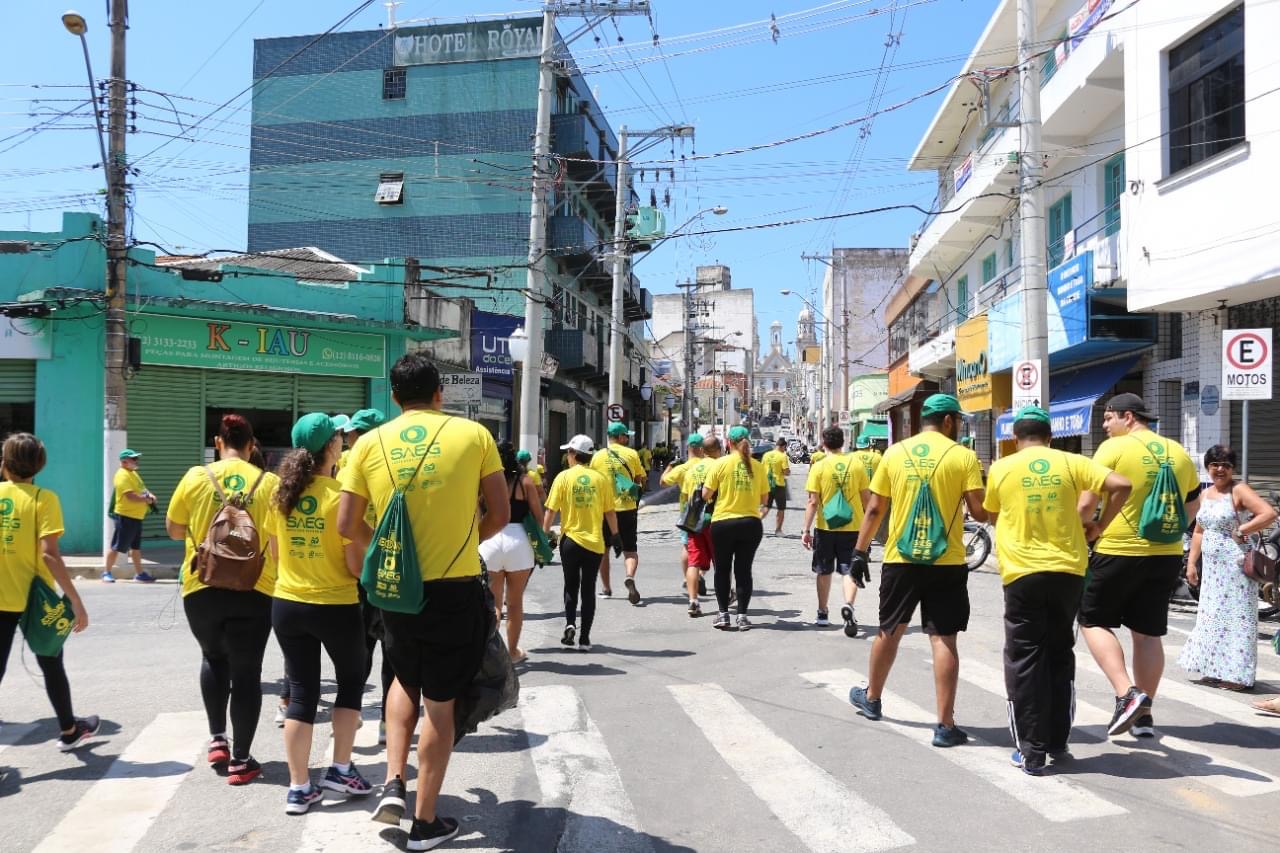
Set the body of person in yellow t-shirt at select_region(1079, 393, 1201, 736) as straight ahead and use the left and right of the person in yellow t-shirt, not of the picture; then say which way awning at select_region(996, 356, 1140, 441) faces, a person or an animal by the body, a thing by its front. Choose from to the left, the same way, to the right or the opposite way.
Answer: to the left

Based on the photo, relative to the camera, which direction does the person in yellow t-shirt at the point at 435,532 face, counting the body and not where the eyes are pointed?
away from the camera

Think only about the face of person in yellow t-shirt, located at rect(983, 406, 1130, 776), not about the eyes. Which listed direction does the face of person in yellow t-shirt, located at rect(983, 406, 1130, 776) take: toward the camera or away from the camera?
away from the camera

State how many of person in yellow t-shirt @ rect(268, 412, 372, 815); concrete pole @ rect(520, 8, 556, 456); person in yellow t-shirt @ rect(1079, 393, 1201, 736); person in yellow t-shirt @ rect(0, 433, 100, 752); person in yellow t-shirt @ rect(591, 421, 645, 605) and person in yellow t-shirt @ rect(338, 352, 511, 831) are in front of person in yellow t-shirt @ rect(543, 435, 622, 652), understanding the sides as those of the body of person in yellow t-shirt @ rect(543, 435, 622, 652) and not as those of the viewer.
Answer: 2

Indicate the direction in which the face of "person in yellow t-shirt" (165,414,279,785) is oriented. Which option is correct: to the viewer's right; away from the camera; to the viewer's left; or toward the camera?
away from the camera

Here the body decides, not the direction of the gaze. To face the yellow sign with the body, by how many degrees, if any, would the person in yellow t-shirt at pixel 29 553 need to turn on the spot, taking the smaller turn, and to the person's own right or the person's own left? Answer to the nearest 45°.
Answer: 0° — they already face it

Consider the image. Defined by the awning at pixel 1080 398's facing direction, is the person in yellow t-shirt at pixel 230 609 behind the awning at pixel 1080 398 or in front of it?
in front

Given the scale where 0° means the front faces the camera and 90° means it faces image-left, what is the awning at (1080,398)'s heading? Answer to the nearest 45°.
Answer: approximately 45°

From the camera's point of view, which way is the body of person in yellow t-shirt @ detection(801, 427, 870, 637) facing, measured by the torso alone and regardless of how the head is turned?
away from the camera

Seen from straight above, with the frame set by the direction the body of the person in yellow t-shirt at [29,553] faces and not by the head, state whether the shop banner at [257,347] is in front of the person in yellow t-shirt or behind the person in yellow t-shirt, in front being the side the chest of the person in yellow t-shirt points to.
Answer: in front

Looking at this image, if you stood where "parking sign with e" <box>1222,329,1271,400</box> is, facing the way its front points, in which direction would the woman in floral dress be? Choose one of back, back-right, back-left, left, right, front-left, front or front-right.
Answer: front

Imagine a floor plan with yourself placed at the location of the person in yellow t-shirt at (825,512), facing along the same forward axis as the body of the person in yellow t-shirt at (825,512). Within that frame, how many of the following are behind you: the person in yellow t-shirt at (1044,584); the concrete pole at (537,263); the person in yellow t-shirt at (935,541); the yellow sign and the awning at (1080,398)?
2

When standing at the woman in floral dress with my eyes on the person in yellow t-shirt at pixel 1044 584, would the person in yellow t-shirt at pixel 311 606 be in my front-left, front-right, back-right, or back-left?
front-right

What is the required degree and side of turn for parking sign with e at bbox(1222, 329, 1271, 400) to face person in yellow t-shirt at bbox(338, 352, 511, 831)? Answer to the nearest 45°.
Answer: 0° — it already faces them

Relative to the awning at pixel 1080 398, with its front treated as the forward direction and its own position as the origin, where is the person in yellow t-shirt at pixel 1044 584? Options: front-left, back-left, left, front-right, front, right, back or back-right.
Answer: front-left

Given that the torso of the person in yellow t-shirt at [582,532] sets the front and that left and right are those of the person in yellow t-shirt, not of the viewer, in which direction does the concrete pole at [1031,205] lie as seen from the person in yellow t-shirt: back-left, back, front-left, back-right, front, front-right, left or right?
front-right

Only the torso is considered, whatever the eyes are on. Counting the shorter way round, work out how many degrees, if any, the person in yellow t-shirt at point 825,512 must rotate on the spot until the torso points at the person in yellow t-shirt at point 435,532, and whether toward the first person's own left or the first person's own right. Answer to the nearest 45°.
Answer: approximately 180°

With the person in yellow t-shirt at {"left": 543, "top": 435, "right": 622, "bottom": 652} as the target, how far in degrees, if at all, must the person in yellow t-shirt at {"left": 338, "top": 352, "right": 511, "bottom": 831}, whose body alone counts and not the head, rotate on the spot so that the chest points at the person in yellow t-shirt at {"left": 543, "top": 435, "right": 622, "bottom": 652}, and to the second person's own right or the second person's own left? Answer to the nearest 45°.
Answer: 0° — they already face them

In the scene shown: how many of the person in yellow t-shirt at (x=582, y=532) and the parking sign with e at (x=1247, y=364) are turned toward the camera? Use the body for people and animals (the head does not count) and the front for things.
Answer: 1

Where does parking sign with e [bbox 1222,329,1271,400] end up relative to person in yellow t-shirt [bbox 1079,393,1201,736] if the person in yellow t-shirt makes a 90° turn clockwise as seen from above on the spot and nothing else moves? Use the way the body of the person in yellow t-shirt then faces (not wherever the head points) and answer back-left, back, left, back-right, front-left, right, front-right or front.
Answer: front-left

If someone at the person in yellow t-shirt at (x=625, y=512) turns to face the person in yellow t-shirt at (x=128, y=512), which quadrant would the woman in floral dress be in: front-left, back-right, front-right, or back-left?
back-left

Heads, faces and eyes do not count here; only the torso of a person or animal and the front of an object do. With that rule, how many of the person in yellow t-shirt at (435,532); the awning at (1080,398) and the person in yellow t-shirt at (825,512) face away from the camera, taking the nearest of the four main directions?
2
